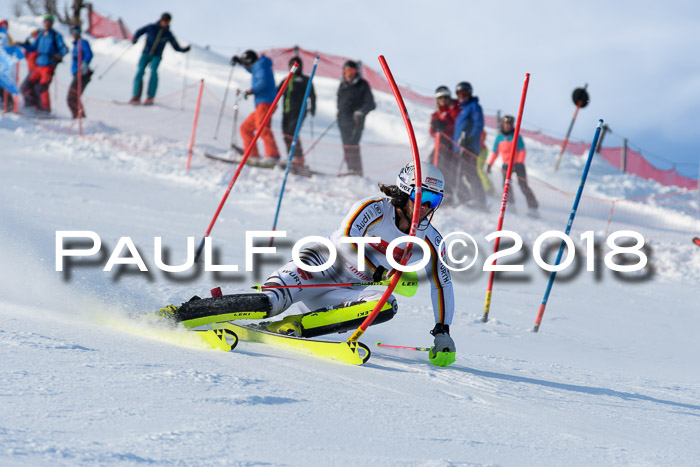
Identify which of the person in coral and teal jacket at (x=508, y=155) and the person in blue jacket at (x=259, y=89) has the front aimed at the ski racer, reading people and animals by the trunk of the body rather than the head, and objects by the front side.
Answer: the person in coral and teal jacket

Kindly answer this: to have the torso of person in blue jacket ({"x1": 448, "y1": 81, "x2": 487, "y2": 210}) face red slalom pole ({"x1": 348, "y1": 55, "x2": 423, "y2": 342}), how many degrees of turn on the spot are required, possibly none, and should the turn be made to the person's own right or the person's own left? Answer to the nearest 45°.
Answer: approximately 45° to the person's own left

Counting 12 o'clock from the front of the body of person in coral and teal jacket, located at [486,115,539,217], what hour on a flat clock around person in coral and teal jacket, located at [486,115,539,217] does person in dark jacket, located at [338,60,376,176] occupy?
person in dark jacket, located at [338,60,376,176] is roughly at 2 o'clock from person in coral and teal jacket, located at [486,115,539,217].

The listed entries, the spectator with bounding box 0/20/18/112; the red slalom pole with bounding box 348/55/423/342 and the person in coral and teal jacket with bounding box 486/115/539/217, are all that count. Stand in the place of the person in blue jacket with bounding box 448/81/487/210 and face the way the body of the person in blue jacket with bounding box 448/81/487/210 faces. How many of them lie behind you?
1

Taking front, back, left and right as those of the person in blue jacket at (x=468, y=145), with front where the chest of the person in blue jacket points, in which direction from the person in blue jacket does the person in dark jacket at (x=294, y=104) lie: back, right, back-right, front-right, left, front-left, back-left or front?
front-right

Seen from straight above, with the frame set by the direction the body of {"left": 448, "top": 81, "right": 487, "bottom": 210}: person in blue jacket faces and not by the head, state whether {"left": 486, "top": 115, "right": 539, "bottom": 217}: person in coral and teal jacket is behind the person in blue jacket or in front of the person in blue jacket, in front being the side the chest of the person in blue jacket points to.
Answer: behind

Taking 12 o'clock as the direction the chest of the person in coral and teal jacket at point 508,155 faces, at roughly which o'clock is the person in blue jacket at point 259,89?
The person in blue jacket is roughly at 2 o'clock from the person in coral and teal jacket.

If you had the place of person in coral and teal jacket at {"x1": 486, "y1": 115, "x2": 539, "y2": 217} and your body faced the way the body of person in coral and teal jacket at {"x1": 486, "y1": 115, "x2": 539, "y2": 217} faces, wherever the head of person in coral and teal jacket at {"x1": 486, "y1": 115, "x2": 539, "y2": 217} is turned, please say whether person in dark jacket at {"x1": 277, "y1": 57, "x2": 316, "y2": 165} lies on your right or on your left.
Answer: on your right

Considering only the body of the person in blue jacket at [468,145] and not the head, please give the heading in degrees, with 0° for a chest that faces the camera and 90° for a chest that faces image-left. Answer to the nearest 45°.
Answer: approximately 45°

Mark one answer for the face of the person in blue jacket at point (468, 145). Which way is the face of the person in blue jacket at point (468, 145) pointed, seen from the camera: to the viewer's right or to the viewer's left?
to the viewer's left
